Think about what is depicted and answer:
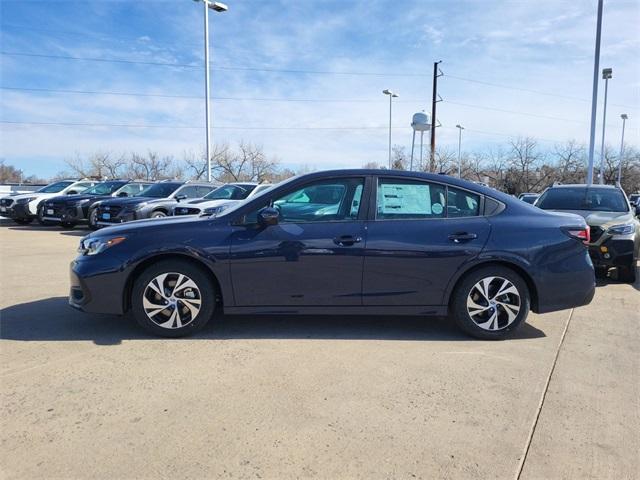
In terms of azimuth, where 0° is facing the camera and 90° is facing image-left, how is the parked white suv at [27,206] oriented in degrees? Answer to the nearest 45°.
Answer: approximately 45°

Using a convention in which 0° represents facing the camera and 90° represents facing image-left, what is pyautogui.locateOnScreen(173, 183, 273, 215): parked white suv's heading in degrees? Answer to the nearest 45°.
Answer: approximately 45°

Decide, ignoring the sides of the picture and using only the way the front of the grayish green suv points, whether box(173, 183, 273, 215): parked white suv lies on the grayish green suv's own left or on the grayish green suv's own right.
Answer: on the grayish green suv's own right

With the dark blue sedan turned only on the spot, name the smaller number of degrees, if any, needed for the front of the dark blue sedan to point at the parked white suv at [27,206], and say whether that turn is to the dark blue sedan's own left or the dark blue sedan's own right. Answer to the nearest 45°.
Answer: approximately 45° to the dark blue sedan's own right

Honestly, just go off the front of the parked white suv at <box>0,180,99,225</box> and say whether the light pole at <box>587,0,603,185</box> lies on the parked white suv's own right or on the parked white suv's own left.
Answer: on the parked white suv's own left

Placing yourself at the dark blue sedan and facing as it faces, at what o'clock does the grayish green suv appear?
The grayish green suv is roughly at 5 o'clock from the dark blue sedan.

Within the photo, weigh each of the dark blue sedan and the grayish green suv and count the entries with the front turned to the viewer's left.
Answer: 1

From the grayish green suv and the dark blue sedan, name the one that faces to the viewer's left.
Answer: the dark blue sedan

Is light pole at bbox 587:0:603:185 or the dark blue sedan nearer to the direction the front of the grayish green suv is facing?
the dark blue sedan

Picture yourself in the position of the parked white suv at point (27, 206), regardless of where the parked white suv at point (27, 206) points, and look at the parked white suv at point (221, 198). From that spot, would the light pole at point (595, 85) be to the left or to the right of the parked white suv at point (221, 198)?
left

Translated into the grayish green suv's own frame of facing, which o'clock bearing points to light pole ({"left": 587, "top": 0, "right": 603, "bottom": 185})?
The light pole is roughly at 6 o'clock from the grayish green suv.

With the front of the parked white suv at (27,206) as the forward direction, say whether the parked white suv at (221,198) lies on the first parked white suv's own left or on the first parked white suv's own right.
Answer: on the first parked white suv's own left

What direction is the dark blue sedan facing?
to the viewer's left

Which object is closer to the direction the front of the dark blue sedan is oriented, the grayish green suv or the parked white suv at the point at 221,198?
the parked white suv

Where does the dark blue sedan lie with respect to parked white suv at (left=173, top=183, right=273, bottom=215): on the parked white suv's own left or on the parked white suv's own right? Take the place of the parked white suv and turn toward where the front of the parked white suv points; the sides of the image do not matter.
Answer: on the parked white suv's own left

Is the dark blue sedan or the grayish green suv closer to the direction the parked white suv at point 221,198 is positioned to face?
the dark blue sedan
